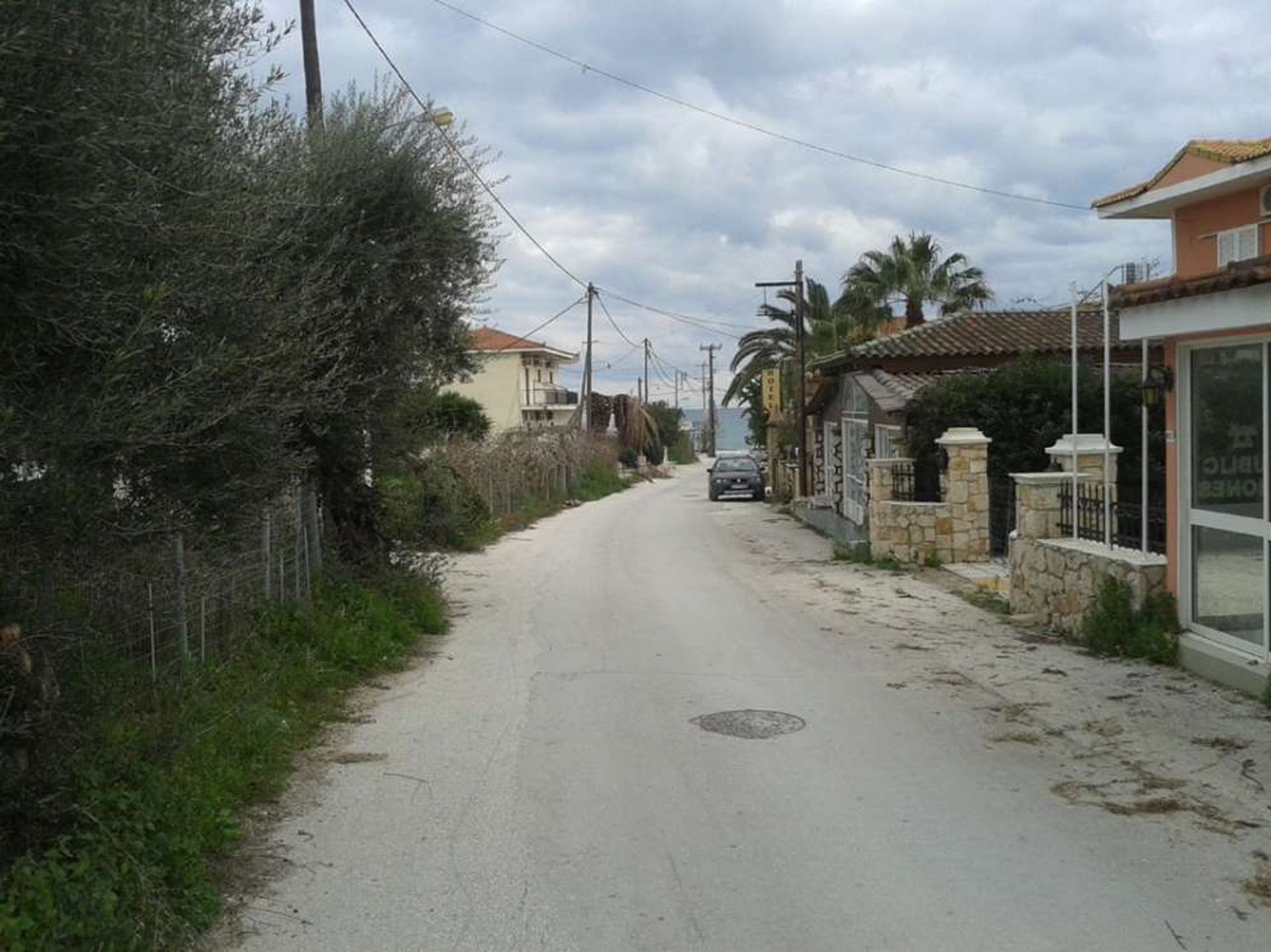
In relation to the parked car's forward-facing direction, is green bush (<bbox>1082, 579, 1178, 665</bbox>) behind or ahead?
ahead

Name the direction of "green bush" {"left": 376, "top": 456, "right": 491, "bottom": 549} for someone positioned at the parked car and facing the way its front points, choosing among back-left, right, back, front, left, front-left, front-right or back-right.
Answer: front

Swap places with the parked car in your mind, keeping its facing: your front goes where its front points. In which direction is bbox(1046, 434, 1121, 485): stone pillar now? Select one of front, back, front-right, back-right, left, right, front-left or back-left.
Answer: front

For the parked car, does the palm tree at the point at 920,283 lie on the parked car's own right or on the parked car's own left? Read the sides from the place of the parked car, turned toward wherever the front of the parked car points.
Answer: on the parked car's own left

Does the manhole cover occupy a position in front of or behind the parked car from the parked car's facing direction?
in front

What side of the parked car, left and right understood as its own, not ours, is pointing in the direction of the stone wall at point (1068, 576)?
front

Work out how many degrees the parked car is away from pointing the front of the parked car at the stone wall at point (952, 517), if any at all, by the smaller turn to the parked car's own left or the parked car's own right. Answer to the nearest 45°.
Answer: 0° — it already faces it

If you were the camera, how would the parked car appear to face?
facing the viewer

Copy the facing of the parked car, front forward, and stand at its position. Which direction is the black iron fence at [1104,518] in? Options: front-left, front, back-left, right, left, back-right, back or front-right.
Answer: front

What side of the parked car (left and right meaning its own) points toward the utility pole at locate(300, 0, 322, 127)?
front

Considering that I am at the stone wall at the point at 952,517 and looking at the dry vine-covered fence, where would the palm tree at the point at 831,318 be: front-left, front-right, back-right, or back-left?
front-right
